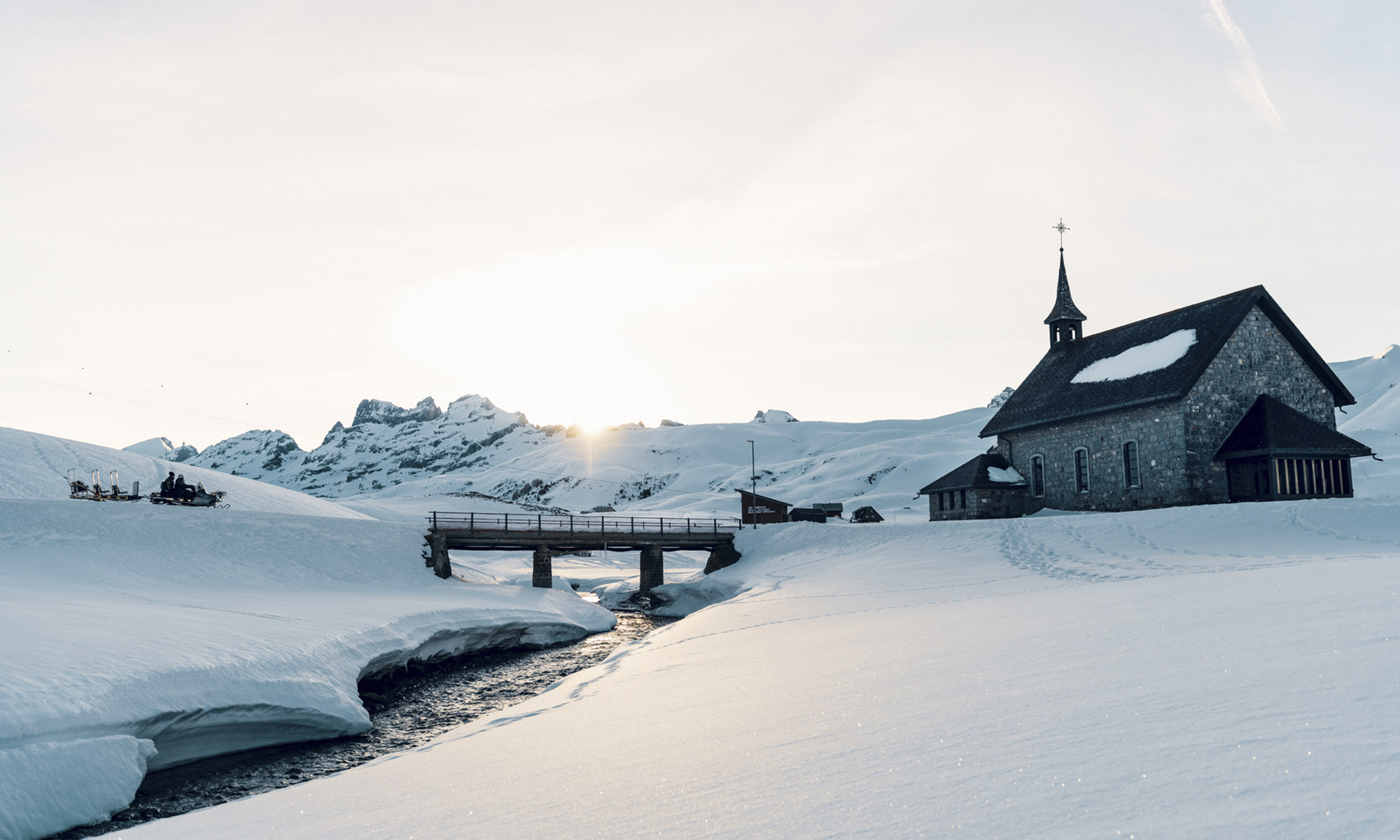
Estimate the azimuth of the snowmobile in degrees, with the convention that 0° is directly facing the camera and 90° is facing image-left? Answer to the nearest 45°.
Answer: approximately 270°

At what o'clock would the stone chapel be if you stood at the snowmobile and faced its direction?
The stone chapel is roughly at 1 o'clock from the snowmobile.

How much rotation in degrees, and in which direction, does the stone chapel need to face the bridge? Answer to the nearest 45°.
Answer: approximately 135° to its right

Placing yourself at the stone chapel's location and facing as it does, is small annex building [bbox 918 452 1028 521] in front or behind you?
behind

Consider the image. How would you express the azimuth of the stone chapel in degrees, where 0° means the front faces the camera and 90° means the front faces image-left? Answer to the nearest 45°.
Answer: approximately 315°
